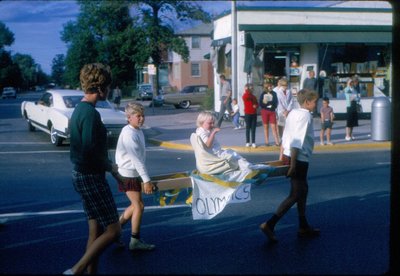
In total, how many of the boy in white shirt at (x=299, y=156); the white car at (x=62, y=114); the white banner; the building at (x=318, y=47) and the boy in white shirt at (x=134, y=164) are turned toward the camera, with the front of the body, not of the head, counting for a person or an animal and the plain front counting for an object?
2

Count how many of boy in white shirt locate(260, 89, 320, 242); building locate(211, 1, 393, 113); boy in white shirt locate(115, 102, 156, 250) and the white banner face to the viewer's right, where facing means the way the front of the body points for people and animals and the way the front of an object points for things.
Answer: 2

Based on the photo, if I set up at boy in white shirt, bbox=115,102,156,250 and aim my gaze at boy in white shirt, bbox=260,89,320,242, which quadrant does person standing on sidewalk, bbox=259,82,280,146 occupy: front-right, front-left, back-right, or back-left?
front-left

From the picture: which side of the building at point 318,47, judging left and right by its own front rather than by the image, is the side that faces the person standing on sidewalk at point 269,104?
front

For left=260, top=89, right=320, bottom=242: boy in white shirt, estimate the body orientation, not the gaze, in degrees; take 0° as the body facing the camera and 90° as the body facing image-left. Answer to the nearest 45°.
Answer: approximately 270°

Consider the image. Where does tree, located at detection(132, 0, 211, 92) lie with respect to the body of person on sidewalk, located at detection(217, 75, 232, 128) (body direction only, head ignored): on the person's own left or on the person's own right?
on the person's own right

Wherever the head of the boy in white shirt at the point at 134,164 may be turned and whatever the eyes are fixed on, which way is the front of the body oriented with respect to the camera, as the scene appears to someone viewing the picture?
to the viewer's right

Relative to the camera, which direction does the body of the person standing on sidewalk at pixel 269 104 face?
toward the camera

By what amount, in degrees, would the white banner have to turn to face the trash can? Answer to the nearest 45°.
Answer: approximately 135° to its left

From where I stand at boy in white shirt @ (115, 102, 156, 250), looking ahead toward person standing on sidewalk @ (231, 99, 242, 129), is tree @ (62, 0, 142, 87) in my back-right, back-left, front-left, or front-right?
front-left

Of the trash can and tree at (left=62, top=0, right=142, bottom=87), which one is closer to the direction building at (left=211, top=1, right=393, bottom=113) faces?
the trash can

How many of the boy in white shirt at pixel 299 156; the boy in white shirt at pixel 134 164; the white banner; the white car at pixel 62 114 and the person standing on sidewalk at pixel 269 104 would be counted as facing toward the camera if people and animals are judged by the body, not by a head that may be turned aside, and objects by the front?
2

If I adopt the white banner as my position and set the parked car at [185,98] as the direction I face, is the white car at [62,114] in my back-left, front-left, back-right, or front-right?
front-left

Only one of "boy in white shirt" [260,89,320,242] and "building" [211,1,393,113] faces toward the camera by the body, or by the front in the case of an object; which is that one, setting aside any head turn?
the building

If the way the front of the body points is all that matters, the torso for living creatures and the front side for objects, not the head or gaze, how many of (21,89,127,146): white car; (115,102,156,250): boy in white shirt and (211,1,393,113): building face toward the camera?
1

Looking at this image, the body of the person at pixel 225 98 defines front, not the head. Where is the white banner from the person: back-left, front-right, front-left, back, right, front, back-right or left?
front-left

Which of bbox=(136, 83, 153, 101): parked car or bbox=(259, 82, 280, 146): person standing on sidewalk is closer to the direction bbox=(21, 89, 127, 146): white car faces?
the parked car
